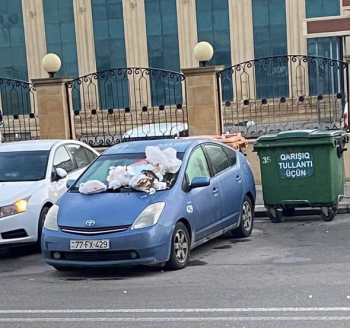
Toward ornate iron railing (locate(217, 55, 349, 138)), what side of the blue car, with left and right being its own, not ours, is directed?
back

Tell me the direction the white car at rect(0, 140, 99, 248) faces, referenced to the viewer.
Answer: facing the viewer and to the left of the viewer

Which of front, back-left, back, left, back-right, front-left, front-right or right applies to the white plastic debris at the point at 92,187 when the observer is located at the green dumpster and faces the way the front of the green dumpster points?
front-right

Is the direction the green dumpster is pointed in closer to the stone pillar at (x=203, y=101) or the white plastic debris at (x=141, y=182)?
the white plastic debris

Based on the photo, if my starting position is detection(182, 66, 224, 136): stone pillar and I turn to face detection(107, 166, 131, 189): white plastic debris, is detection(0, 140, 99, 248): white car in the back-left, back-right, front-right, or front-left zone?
front-right

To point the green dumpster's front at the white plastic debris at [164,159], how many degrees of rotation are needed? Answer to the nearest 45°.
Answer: approximately 45° to its right

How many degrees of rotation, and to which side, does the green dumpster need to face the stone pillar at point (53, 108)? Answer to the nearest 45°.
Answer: approximately 135° to its right

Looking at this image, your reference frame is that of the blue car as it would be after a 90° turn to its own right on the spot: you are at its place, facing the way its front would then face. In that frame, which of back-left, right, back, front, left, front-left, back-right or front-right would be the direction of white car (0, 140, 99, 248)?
front

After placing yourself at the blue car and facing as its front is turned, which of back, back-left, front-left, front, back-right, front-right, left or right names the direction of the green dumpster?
back

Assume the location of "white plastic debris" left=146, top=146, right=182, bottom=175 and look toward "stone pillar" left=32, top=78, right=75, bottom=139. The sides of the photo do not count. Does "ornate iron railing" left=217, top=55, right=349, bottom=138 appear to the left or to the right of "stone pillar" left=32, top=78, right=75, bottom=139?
right

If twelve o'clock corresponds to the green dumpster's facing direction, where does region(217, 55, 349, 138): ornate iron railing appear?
The ornate iron railing is roughly at 6 o'clock from the green dumpster.

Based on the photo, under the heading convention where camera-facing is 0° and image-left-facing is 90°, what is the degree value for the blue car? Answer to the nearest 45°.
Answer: approximately 45°

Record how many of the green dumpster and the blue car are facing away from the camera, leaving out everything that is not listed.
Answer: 0

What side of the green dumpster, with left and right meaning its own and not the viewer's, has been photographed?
front
